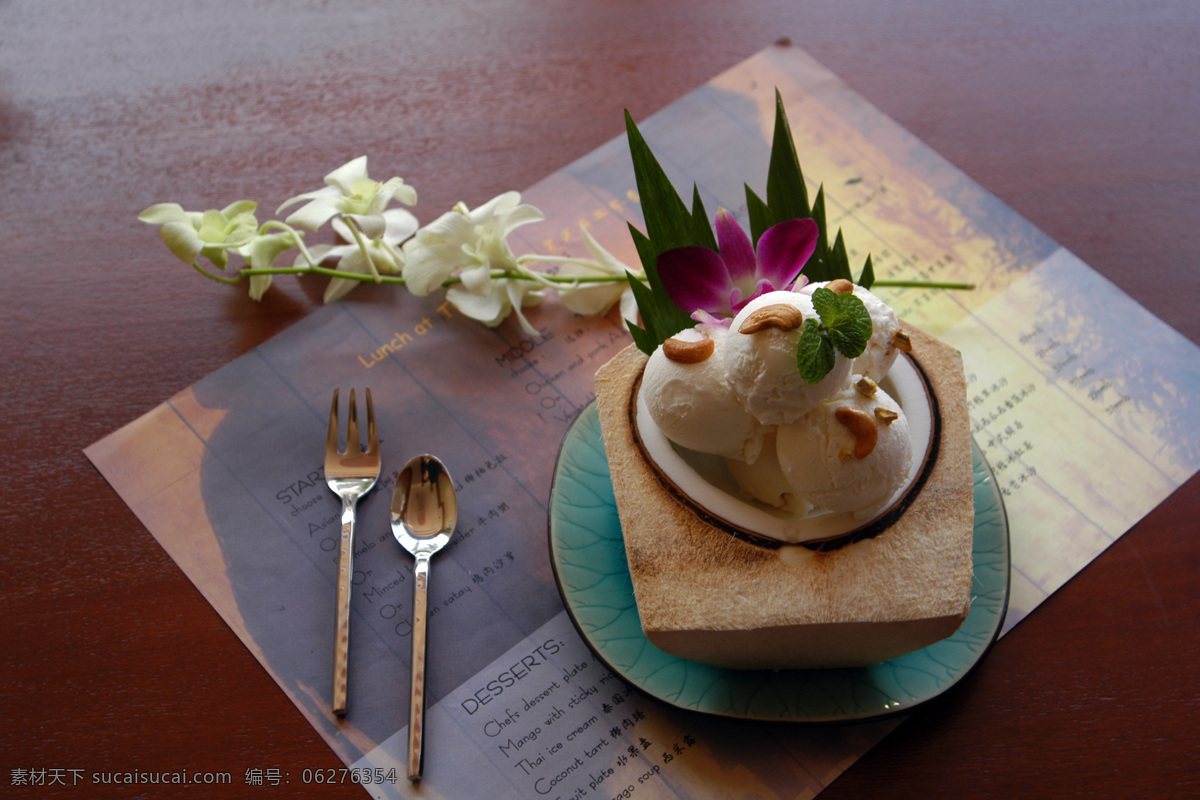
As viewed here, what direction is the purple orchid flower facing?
toward the camera
